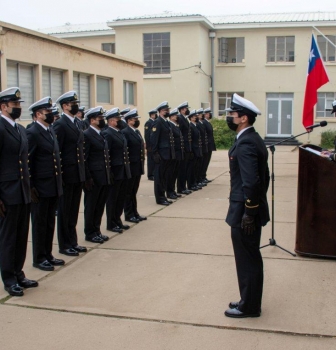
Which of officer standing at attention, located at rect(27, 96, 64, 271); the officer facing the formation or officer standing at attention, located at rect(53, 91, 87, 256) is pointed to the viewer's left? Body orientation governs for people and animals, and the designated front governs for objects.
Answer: the officer facing the formation

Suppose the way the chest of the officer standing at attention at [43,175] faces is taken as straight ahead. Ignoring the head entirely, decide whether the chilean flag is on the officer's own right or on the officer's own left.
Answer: on the officer's own left

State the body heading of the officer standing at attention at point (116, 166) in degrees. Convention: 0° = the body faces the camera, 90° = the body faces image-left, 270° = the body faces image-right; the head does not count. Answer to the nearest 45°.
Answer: approximately 315°

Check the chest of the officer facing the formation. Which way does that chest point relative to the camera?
to the viewer's left

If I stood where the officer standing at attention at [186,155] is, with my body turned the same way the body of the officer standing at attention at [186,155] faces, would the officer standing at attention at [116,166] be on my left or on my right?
on my right

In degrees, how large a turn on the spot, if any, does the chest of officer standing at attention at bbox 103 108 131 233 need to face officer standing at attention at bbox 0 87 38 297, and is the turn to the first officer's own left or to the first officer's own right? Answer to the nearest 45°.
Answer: approximately 45° to the first officer's own right

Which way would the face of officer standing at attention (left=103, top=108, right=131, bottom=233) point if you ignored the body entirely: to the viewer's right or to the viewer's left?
to the viewer's right

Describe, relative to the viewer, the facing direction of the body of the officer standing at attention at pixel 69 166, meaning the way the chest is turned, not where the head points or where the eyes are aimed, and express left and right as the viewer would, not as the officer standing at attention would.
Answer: facing the viewer and to the right of the viewer

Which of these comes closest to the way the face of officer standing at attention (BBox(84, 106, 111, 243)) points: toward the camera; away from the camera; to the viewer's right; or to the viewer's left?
to the viewer's right

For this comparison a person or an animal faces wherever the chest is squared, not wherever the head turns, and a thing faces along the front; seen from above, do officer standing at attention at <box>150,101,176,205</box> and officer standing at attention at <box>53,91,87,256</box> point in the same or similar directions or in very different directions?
same or similar directions

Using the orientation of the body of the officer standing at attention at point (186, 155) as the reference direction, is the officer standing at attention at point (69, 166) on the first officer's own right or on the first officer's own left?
on the first officer's own right

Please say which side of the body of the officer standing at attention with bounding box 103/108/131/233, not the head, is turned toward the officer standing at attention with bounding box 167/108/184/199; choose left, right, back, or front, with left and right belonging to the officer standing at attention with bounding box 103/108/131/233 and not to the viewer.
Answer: left

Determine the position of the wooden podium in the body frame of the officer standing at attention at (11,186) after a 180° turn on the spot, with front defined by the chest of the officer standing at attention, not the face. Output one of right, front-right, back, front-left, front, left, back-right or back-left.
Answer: back-right

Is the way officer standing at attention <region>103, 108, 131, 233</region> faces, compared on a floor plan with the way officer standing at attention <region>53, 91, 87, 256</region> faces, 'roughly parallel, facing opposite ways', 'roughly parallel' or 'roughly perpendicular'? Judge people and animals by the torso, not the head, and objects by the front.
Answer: roughly parallel

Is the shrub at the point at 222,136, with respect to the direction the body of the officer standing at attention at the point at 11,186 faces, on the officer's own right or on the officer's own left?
on the officer's own left
